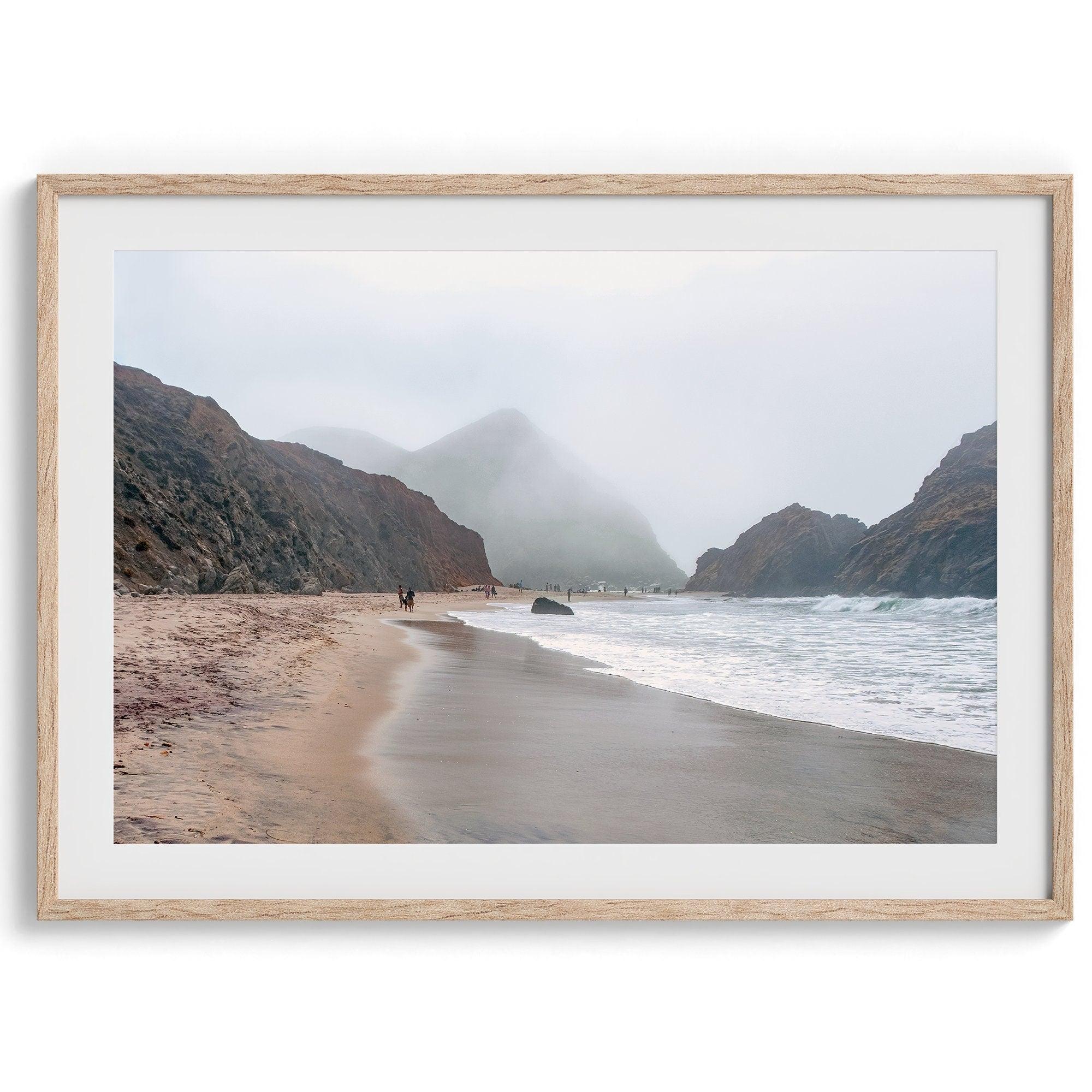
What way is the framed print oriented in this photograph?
toward the camera
